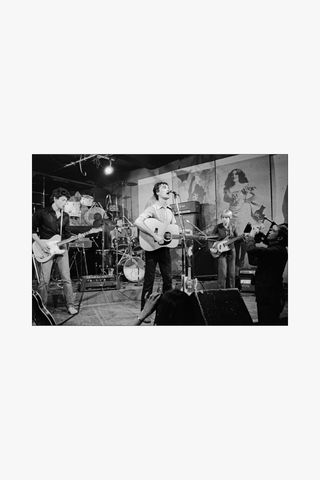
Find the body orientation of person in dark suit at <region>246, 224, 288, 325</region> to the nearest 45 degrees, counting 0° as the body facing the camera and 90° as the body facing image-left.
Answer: approximately 90°

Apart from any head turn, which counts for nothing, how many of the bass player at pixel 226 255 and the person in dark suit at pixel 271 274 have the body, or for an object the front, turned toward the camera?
1

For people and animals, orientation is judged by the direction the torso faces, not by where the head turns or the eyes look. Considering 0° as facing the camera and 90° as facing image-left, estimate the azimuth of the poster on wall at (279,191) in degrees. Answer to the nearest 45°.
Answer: approximately 45°

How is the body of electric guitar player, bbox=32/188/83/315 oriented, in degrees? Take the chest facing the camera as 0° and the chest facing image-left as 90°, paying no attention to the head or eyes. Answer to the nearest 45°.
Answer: approximately 315°

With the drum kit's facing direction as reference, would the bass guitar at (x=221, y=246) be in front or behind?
in front

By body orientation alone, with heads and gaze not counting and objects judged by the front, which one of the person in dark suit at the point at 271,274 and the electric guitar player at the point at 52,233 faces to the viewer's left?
the person in dark suit

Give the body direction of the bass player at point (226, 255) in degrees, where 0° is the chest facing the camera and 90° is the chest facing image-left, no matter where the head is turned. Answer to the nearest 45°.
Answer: approximately 0°
